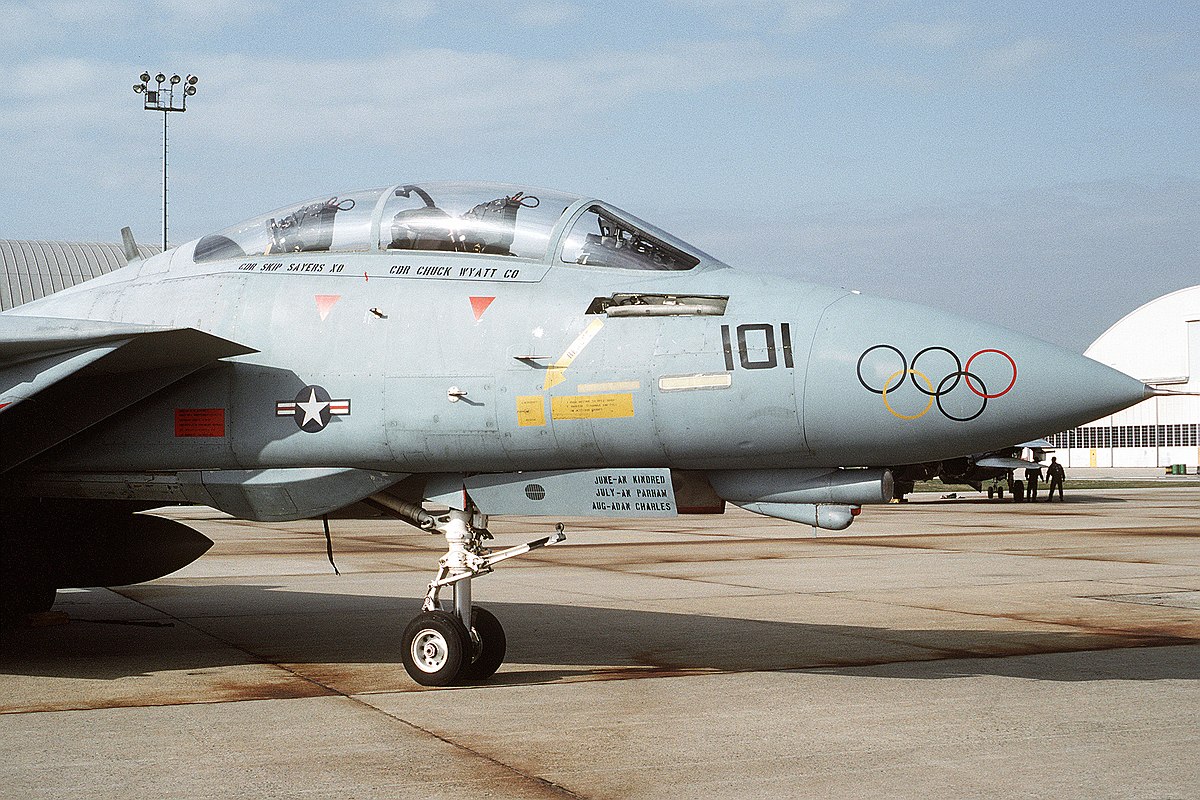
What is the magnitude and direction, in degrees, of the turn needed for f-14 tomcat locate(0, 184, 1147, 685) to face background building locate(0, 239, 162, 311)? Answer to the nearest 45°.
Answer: approximately 135° to its left

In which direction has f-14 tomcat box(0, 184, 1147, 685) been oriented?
to the viewer's right
